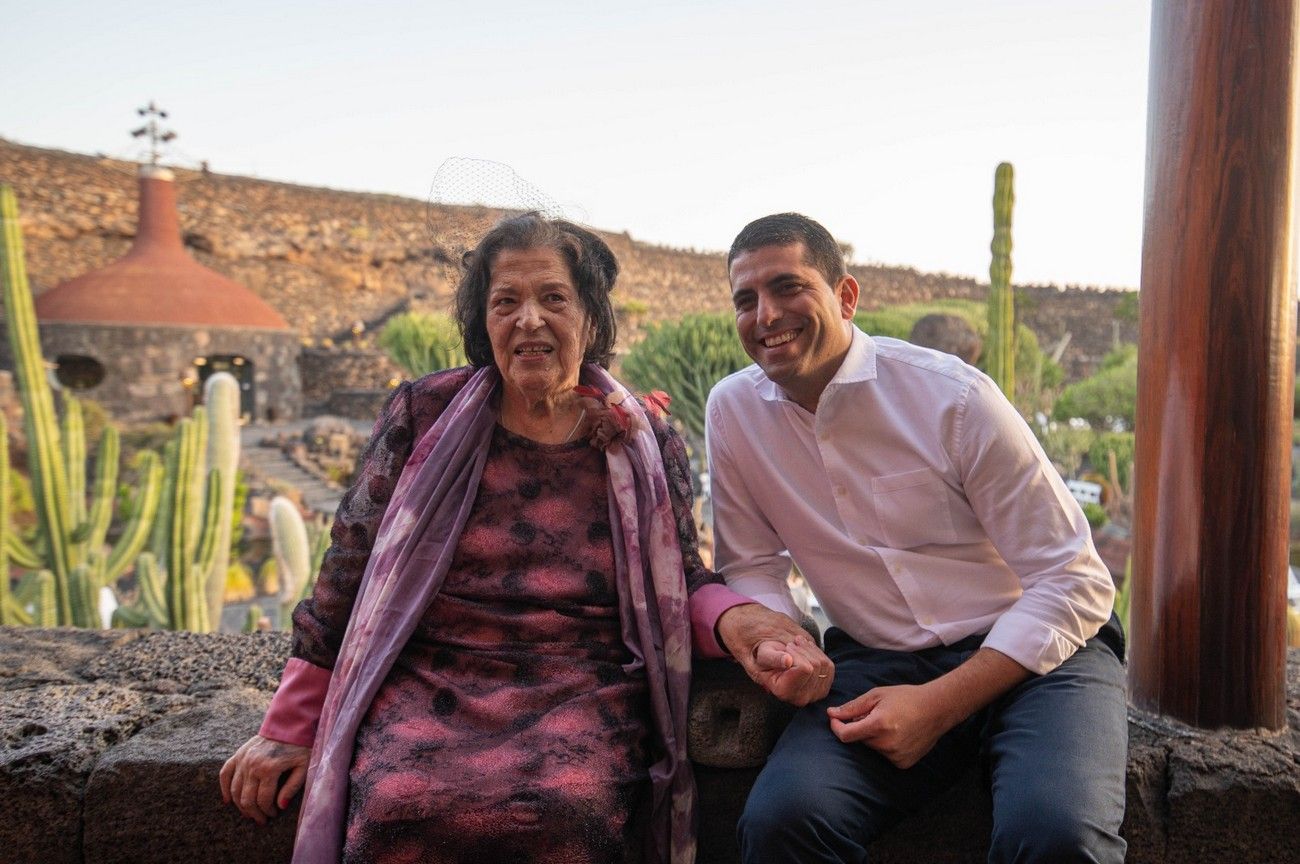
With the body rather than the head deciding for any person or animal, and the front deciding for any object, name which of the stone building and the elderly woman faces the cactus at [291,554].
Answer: the stone building

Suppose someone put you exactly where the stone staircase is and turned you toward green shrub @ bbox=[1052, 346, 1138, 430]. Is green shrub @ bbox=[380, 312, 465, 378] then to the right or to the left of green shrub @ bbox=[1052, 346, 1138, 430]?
left

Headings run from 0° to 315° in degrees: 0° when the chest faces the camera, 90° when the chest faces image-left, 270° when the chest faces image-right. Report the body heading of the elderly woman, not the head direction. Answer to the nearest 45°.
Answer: approximately 0°

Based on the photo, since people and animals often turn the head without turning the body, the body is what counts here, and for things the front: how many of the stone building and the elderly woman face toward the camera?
2

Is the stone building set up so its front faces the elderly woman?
yes

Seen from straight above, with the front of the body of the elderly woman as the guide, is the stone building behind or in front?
behind

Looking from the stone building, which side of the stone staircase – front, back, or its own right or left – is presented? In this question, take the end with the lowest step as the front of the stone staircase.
back

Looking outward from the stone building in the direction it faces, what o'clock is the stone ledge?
The stone ledge is roughly at 12 o'clock from the stone building.

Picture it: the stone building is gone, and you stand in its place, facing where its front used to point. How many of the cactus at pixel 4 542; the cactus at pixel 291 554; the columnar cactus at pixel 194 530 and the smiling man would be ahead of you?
4
